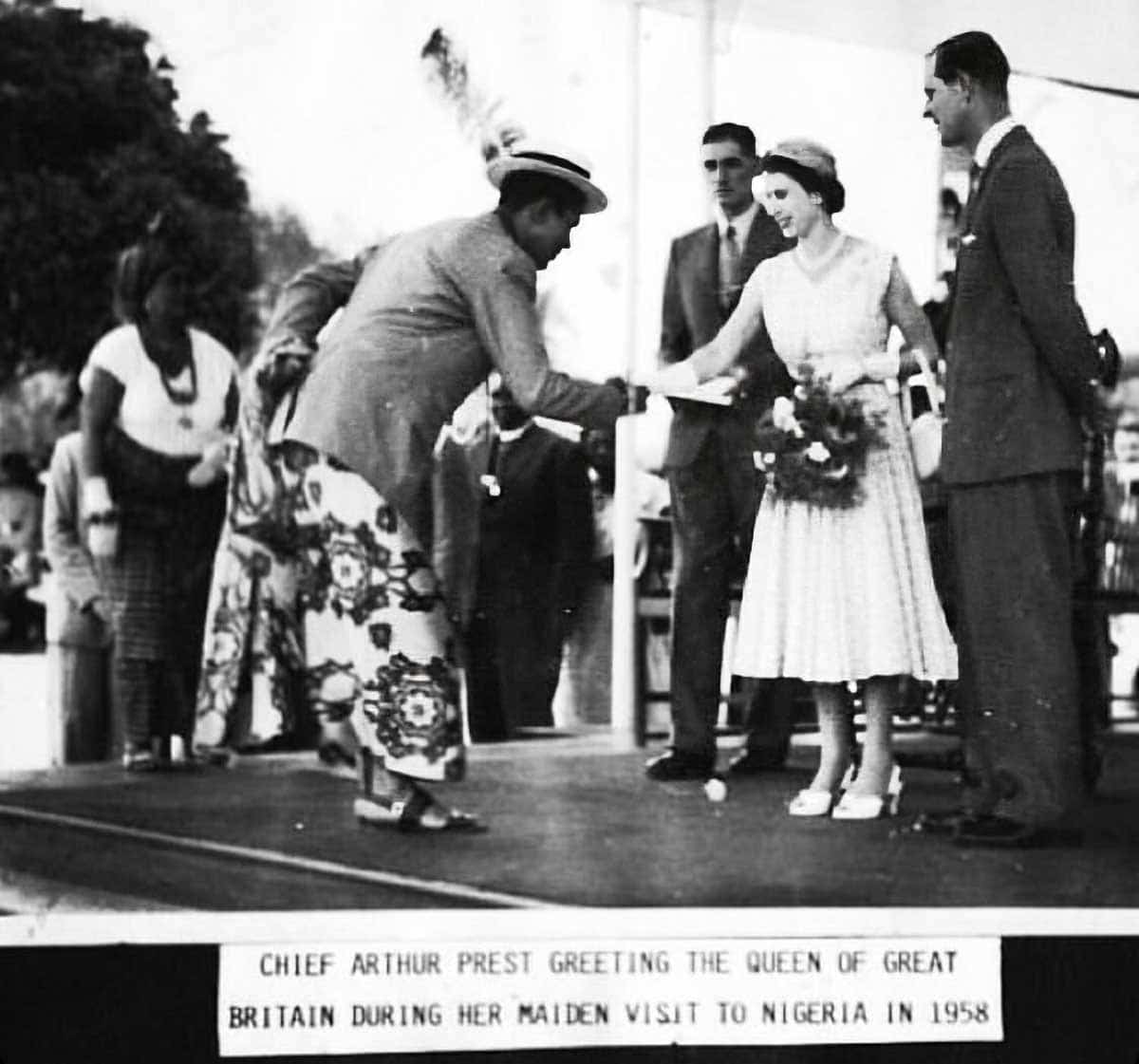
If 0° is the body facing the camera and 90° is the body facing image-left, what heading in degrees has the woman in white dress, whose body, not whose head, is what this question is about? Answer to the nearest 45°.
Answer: approximately 45°

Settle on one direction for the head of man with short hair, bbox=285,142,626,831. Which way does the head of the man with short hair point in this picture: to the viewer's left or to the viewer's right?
to the viewer's right

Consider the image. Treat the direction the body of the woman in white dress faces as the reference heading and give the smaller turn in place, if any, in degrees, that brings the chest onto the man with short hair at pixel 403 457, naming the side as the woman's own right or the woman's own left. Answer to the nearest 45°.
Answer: approximately 45° to the woman's own right

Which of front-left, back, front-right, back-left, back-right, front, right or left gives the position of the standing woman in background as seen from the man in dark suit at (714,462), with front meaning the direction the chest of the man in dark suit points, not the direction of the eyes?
front-right

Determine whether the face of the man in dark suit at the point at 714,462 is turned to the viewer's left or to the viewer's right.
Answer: to the viewer's left

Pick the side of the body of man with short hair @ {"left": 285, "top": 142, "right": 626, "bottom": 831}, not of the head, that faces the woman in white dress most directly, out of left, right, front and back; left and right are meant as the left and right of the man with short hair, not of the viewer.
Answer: front

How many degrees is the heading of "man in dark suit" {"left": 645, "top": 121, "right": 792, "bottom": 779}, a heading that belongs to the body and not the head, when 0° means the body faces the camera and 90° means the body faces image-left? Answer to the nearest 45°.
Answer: approximately 45°

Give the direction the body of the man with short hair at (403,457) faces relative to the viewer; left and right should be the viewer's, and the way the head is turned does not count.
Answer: facing to the right of the viewer
